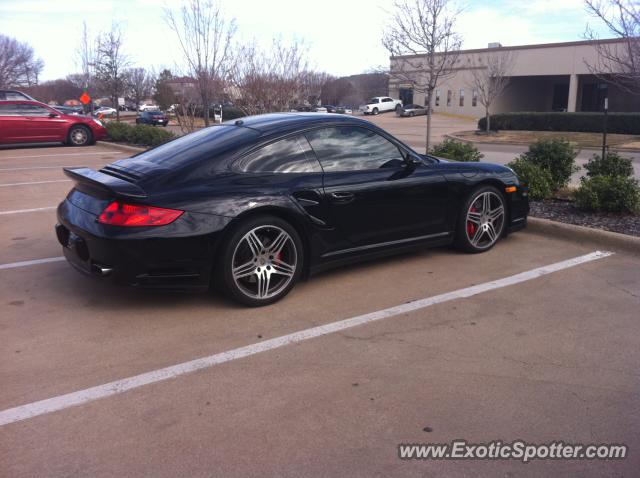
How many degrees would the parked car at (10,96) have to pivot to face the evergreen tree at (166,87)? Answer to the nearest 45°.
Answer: approximately 45° to its left

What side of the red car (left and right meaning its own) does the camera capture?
right

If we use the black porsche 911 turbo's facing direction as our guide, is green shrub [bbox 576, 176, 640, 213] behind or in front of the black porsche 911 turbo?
in front

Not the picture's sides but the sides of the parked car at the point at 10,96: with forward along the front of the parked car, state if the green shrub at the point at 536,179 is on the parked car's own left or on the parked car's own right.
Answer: on the parked car's own right

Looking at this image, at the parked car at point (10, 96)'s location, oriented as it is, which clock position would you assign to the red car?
The red car is roughly at 2 o'clock from the parked car.

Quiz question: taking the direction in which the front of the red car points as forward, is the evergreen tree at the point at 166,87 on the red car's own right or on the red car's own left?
on the red car's own left

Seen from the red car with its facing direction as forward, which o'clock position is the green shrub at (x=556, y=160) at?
The green shrub is roughly at 2 o'clock from the red car.

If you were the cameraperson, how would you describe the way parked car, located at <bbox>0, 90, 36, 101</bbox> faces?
facing to the right of the viewer

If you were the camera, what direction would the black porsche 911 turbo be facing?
facing away from the viewer and to the right of the viewer

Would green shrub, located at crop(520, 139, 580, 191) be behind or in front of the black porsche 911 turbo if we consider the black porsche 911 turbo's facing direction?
in front

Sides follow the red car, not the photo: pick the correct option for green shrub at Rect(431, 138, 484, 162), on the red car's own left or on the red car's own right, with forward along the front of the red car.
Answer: on the red car's own right

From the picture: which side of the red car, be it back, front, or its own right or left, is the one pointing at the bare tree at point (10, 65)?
left

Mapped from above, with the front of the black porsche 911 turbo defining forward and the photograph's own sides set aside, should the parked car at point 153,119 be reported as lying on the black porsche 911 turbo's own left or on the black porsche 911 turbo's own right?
on the black porsche 911 turbo's own left

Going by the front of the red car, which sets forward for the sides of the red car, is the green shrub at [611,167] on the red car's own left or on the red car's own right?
on the red car's own right

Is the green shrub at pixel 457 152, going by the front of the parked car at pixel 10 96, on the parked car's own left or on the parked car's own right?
on the parked car's own right
